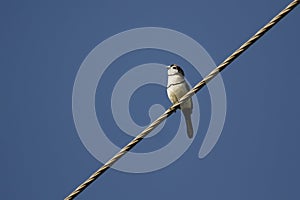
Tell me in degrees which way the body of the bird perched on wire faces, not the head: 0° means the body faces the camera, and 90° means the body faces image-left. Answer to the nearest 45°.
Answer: approximately 45°
